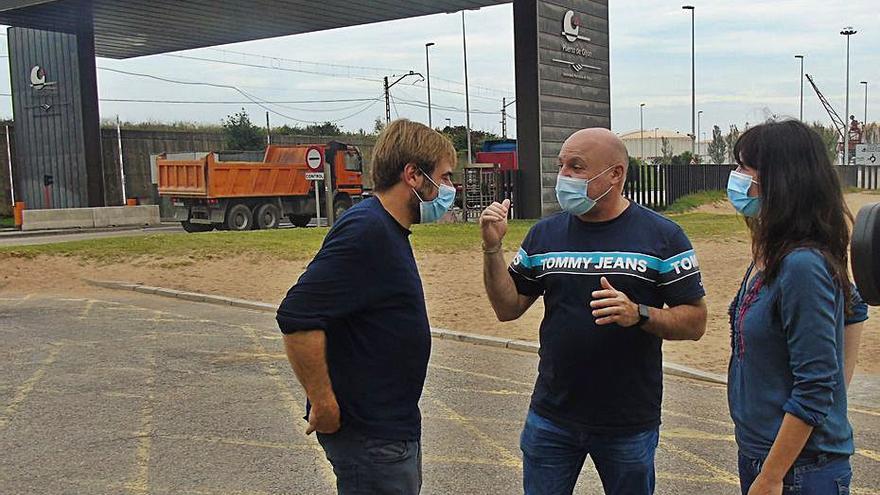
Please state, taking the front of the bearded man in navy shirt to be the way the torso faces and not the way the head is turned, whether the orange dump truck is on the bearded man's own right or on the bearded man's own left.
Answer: on the bearded man's own left

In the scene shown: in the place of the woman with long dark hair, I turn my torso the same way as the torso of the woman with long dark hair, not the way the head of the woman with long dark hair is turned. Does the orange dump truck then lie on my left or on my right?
on my right

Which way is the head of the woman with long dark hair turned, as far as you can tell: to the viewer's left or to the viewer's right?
to the viewer's left

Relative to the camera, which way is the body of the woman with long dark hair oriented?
to the viewer's left

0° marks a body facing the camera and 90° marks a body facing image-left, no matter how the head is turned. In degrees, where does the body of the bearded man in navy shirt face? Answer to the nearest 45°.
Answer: approximately 270°

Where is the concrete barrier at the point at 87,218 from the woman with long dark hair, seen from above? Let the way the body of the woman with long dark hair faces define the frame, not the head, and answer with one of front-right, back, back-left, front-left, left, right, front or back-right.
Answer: front-right

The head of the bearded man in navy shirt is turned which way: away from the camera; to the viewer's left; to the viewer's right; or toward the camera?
to the viewer's right

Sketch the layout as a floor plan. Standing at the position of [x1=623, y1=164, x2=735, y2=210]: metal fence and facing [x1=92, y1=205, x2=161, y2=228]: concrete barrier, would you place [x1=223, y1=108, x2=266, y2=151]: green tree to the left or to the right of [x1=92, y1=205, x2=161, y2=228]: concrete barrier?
right

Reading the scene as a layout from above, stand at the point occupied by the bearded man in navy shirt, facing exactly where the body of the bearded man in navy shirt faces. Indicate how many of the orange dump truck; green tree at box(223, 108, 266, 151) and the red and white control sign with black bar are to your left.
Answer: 3

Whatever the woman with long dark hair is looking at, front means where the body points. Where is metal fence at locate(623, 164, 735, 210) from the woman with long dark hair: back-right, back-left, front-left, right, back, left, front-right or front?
right

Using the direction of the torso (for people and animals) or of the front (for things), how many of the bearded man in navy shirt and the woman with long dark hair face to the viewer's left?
1

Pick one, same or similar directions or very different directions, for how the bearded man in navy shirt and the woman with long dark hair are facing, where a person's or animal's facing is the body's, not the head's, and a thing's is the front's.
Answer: very different directions

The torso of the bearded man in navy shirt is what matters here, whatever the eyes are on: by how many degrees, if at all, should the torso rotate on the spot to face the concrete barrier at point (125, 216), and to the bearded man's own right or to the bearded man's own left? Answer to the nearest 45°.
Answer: approximately 90° to the bearded man's own left

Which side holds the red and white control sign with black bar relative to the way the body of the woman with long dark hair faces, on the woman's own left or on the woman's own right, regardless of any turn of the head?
on the woman's own right

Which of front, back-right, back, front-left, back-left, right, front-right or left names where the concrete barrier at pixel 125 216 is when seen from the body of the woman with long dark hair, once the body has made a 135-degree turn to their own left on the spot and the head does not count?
back
